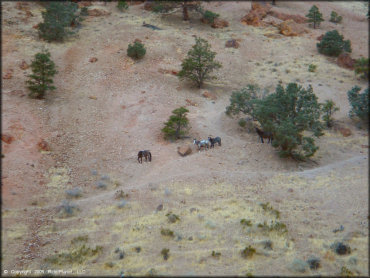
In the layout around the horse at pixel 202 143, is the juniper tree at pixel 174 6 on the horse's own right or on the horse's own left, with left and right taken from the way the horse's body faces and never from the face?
on the horse's own right

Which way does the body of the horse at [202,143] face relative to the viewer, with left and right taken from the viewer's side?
facing to the left of the viewer

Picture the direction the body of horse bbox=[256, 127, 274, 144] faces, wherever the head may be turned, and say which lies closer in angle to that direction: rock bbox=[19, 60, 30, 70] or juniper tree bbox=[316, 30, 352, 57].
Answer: the rock

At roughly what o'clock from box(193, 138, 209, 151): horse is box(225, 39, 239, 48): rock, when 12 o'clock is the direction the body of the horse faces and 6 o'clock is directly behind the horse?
The rock is roughly at 3 o'clock from the horse.

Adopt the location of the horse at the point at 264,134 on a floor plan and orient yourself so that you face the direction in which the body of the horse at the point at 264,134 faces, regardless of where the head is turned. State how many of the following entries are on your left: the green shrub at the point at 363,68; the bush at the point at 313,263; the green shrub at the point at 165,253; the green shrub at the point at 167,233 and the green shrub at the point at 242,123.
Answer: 3

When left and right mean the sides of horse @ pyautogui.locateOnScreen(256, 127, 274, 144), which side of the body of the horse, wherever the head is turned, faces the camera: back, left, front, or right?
left

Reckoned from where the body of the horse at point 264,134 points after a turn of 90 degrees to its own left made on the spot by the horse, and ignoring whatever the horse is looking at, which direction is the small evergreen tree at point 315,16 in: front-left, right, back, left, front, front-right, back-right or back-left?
back

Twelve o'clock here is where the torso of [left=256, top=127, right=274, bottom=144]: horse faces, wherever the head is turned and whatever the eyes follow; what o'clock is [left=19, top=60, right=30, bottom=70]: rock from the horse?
The rock is roughly at 12 o'clock from the horse.

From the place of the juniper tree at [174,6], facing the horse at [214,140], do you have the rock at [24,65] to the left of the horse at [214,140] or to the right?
right

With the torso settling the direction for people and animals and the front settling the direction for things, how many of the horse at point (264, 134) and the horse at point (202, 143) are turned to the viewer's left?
2
